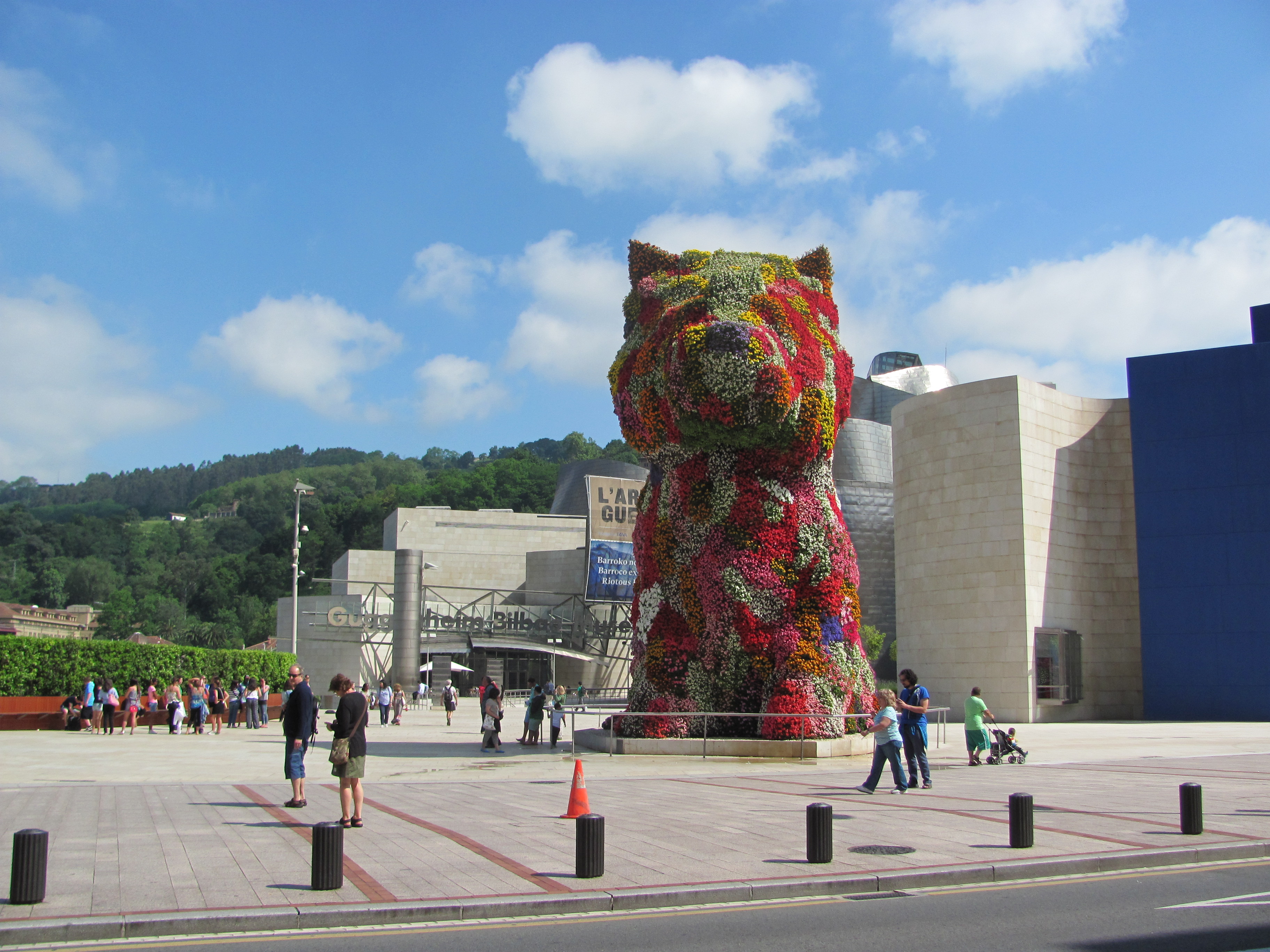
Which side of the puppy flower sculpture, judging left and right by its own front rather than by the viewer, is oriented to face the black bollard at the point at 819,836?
front

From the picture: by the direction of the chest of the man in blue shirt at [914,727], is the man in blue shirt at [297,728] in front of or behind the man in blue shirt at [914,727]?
in front

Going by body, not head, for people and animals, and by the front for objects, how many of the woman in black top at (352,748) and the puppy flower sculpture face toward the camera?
1

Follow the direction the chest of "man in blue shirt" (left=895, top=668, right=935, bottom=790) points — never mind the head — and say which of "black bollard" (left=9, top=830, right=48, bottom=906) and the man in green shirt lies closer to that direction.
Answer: the black bollard

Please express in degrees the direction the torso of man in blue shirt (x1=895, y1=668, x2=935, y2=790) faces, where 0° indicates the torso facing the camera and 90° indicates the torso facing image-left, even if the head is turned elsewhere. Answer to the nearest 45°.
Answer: approximately 45°

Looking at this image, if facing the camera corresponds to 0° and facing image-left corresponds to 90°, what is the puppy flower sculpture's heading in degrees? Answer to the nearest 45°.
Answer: approximately 0°

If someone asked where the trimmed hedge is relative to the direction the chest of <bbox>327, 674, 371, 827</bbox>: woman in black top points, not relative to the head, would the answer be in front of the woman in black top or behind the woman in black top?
in front

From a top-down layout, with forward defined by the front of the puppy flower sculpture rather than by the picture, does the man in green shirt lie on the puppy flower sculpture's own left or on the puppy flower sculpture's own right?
on the puppy flower sculpture's own left
